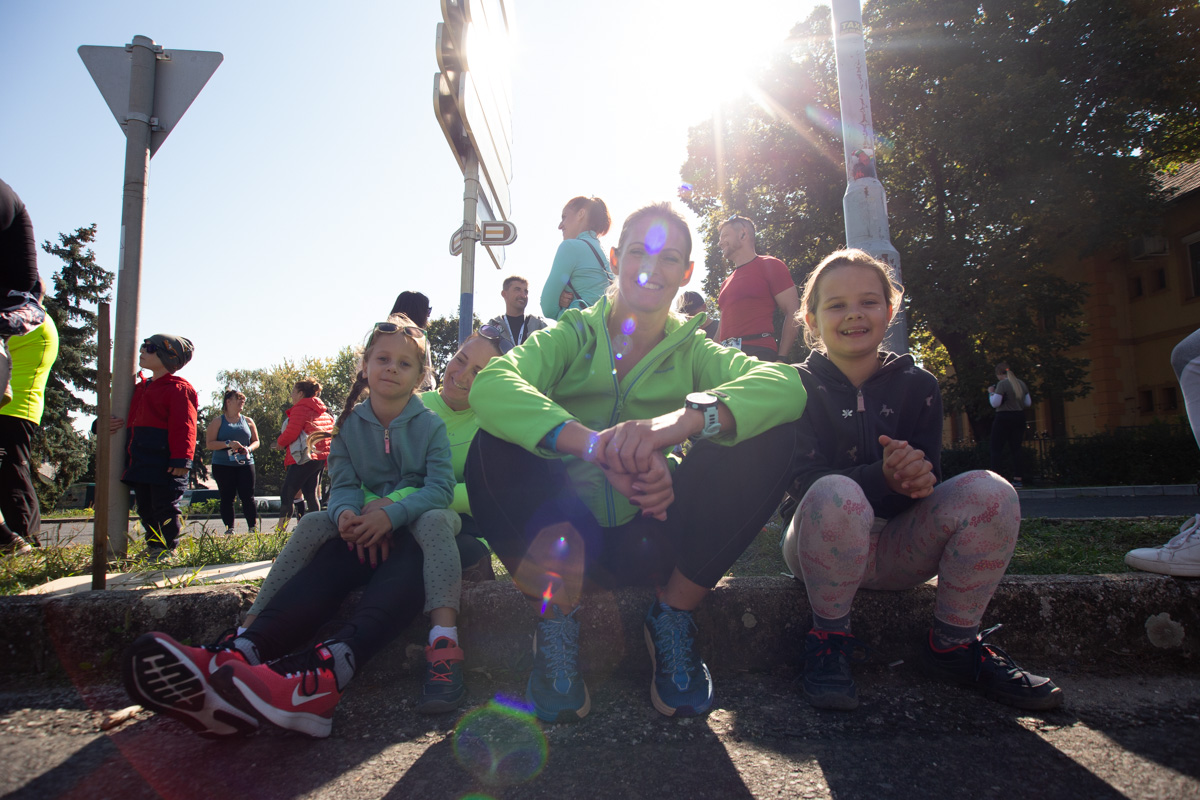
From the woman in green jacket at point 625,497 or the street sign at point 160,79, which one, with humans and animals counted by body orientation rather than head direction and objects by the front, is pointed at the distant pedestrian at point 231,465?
the street sign

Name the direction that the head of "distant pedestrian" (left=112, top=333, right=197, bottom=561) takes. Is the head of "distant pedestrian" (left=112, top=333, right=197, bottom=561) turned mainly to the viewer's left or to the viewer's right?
to the viewer's left

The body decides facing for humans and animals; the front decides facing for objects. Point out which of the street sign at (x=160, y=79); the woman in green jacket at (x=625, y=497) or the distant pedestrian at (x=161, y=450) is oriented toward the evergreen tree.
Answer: the street sign

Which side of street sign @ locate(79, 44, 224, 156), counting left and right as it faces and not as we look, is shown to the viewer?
back

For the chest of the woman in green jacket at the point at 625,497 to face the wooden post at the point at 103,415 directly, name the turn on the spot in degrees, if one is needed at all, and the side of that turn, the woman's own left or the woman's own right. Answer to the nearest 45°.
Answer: approximately 90° to the woman's own right

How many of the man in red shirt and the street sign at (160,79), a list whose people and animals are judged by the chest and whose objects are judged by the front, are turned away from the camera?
1

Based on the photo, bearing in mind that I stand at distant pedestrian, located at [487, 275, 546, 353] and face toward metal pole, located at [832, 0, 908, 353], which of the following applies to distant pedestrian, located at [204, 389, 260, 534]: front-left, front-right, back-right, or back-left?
back-left
